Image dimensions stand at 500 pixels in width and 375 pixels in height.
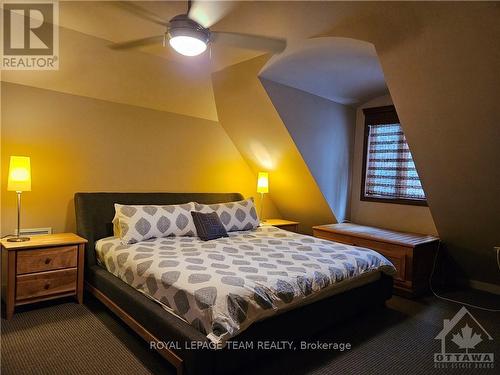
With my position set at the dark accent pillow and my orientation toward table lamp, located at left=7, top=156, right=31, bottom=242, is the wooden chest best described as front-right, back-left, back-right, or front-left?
back-left

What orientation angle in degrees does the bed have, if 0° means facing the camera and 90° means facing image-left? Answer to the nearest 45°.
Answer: approximately 315°

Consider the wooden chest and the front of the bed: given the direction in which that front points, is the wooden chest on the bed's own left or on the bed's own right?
on the bed's own left

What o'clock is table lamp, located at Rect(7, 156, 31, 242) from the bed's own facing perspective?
The table lamp is roughly at 5 o'clock from the bed.
